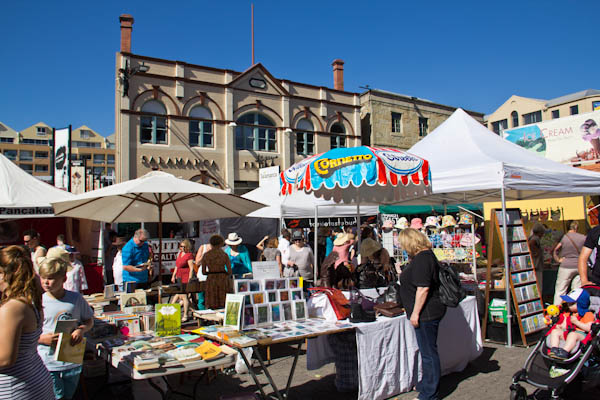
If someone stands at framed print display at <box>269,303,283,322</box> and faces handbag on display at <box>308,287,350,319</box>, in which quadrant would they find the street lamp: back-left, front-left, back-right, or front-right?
back-left

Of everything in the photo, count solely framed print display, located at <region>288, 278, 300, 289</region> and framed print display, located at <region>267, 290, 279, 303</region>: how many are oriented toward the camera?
2

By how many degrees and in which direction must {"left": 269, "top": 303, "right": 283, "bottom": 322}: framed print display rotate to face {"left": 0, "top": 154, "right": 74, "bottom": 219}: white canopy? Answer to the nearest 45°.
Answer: approximately 135° to its right

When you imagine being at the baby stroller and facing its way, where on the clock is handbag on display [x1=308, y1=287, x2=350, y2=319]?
The handbag on display is roughly at 1 o'clock from the baby stroller.

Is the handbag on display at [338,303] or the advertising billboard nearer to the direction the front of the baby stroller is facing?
the handbag on display

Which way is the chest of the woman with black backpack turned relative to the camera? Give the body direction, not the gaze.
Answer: to the viewer's left

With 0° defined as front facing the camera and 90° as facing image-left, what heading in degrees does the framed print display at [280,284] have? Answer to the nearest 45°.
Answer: approximately 0°
